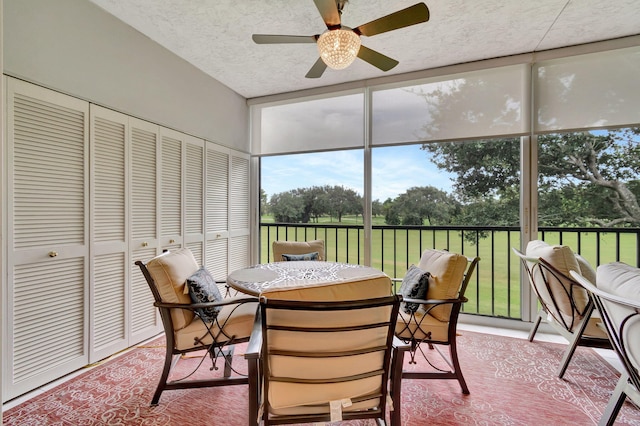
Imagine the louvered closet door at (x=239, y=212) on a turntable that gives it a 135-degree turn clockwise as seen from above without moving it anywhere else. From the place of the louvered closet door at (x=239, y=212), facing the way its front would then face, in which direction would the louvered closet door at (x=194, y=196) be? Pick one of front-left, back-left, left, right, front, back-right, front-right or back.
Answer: front-left

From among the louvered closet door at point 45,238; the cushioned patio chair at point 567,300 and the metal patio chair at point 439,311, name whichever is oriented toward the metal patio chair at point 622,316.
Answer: the louvered closet door

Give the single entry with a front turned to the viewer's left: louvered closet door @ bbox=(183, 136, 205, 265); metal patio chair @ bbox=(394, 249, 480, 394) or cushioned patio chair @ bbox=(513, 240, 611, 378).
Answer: metal patio chair @ bbox=(394, 249, 480, 394)

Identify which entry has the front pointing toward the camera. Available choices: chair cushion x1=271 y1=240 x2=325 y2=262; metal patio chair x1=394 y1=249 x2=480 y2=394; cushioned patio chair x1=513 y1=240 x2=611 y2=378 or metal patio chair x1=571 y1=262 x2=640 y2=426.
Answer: the chair cushion

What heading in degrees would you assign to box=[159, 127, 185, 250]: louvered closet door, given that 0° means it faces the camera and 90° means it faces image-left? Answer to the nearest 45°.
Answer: approximately 315°

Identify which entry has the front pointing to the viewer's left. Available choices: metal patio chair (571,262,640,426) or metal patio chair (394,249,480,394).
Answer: metal patio chair (394,249,480,394)

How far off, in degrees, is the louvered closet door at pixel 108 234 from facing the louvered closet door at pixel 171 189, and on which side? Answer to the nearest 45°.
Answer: approximately 90° to its left

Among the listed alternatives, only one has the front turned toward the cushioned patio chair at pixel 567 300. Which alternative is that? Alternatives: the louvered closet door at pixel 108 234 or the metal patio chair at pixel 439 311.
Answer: the louvered closet door

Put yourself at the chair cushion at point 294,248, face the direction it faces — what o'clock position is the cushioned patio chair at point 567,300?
The cushioned patio chair is roughly at 10 o'clock from the chair cushion.

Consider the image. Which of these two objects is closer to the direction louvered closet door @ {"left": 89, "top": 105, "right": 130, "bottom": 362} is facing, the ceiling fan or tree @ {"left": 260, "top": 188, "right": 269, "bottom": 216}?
the ceiling fan

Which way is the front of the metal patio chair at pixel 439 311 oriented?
to the viewer's left
